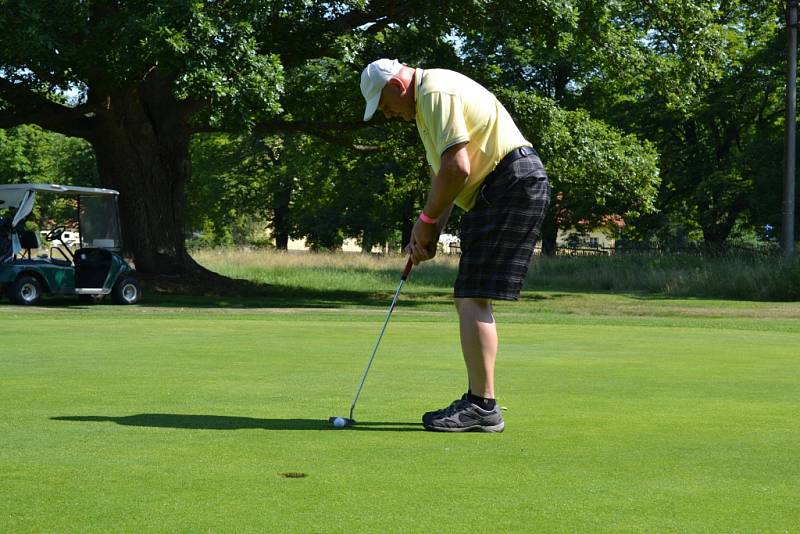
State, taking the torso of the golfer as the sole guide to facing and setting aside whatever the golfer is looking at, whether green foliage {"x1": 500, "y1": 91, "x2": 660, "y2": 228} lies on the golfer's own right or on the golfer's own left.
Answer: on the golfer's own right

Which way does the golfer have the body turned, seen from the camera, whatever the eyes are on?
to the viewer's left
